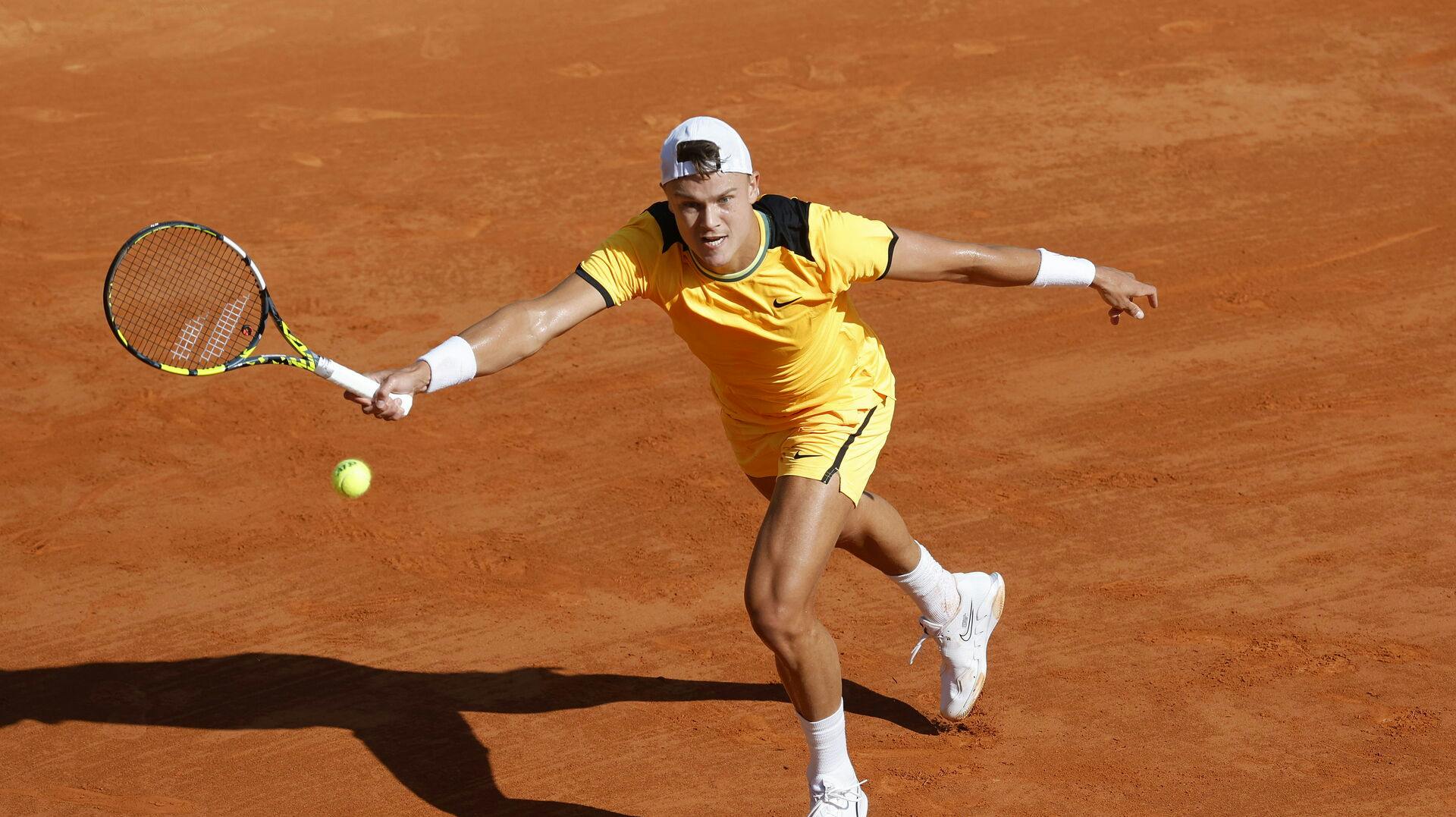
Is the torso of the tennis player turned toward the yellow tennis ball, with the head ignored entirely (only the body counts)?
no

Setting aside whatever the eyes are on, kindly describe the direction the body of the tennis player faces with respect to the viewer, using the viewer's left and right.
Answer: facing the viewer
